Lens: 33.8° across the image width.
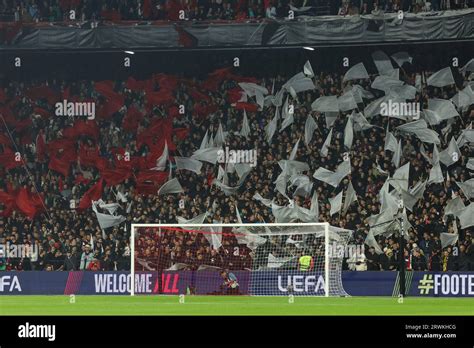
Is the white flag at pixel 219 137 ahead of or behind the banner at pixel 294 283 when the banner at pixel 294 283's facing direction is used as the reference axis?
behind

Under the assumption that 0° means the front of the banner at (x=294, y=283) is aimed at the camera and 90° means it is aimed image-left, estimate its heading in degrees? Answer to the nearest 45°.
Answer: approximately 0°

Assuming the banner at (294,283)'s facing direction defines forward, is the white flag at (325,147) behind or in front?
behind

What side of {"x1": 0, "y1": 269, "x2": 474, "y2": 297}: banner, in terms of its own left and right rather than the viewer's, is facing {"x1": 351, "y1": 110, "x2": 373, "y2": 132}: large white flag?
back

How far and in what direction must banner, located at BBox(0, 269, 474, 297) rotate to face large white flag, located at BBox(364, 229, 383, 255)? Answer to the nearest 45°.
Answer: approximately 135° to its left

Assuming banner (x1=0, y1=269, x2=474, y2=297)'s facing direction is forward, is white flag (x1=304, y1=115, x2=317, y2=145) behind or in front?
behind
